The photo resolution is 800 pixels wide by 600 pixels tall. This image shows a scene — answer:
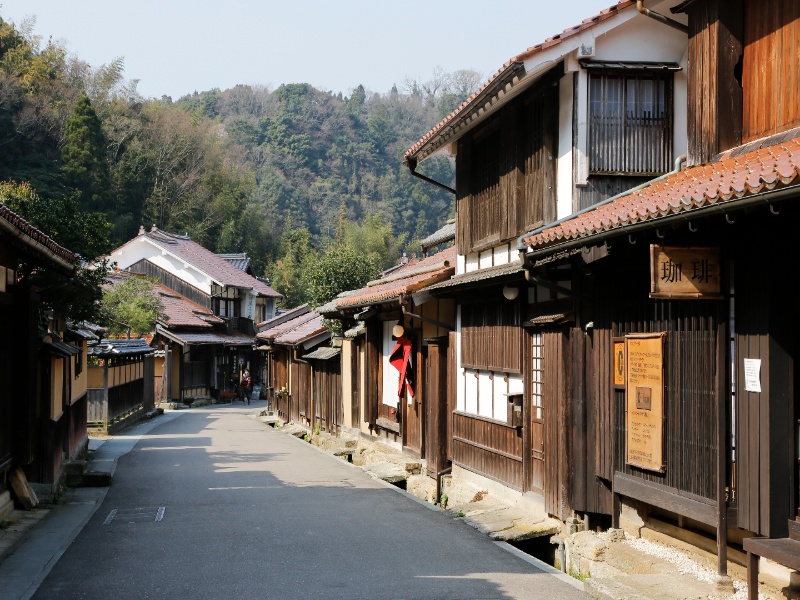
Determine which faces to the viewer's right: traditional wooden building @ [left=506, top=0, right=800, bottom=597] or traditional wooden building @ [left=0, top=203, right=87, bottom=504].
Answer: traditional wooden building @ [left=0, top=203, right=87, bottom=504]

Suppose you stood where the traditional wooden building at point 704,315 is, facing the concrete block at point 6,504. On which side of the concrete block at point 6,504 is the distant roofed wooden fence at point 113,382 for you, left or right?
right

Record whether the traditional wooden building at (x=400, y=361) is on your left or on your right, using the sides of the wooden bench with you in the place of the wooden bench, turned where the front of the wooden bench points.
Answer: on your right

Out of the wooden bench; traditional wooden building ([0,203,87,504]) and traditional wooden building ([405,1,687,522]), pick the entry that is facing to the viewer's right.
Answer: traditional wooden building ([0,203,87,504])

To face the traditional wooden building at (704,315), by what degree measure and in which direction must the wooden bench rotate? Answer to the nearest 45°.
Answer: approximately 135° to its right

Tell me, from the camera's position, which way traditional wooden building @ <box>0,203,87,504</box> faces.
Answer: facing to the right of the viewer

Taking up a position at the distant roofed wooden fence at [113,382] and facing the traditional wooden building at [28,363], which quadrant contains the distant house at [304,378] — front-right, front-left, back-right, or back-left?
back-left

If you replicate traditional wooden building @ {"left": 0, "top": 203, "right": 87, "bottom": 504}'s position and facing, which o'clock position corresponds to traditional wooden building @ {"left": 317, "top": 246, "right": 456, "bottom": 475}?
traditional wooden building @ {"left": 317, "top": 246, "right": 456, "bottom": 475} is roughly at 11 o'clock from traditional wooden building @ {"left": 0, "top": 203, "right": 87, "bottom": 504}.
